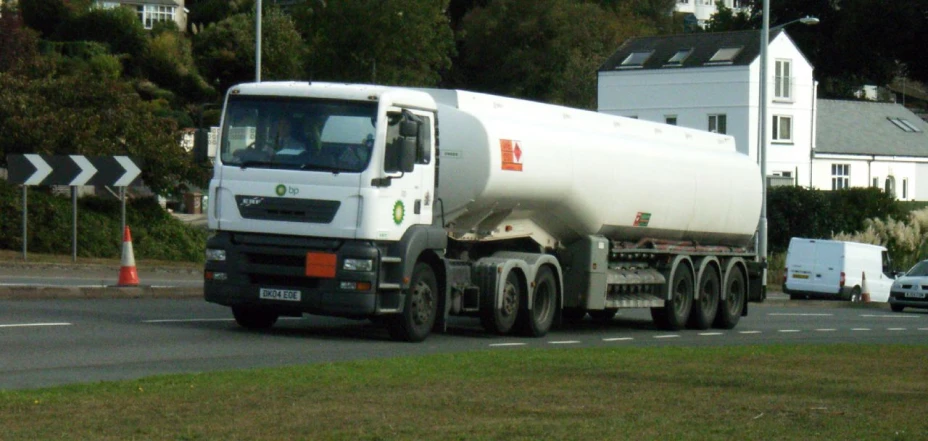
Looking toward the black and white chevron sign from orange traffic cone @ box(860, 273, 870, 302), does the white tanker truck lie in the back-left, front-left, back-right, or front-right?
front-left

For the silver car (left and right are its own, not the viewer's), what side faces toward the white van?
right

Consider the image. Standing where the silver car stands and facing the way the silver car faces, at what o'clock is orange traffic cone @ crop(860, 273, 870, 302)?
The orange traffic cone is roughly at 4 o'clock from the silver car.

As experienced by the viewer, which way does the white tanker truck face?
facing the viewer and to the left of the viewer

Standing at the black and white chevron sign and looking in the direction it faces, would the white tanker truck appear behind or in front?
in front

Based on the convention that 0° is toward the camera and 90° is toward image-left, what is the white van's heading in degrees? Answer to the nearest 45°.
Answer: approximately 225°

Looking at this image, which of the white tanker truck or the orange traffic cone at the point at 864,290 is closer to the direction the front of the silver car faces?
the white tanker truck

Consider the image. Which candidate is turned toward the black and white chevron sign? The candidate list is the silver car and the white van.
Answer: the silver car

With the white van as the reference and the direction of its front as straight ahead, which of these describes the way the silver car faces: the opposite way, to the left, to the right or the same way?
the opposite way

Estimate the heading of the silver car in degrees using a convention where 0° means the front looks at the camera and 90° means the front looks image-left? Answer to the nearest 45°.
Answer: approximately 45°

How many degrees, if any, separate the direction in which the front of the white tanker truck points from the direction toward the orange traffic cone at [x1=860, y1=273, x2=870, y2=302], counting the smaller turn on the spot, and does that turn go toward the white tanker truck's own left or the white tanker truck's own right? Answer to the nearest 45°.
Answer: approximately 180°

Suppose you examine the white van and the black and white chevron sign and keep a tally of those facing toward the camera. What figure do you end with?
1

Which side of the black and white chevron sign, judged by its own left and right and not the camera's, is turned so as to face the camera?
front
